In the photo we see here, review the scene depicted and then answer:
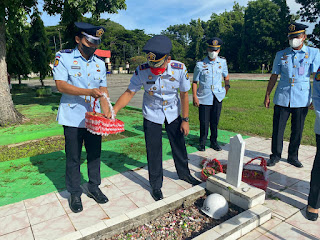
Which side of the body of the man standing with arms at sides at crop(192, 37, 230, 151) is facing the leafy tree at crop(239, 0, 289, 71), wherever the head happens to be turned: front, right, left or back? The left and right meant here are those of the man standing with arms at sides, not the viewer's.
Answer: back

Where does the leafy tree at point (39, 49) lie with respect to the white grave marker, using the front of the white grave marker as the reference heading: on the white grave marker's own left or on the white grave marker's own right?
on the white grave marker's own right

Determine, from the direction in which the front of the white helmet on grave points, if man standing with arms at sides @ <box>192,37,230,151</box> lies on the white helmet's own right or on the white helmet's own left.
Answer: on the white helmet's own right

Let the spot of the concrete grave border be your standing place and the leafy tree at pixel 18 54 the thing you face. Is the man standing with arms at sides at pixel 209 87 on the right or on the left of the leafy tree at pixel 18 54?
right

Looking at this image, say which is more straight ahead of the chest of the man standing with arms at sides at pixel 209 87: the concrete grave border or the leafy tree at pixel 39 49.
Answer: the concrete grave border

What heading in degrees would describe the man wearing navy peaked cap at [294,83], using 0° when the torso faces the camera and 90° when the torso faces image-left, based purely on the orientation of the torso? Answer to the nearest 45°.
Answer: approximately 0°

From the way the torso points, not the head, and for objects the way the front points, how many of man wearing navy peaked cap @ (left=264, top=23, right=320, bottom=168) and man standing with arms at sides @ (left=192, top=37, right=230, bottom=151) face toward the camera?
2

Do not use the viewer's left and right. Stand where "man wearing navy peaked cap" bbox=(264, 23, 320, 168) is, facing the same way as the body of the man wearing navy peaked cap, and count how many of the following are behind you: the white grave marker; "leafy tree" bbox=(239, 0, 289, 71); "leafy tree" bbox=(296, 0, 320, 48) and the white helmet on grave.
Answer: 2

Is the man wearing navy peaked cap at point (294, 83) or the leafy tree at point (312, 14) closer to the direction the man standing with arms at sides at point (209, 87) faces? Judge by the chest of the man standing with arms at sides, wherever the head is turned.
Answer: the man wearing navy peaked cap
